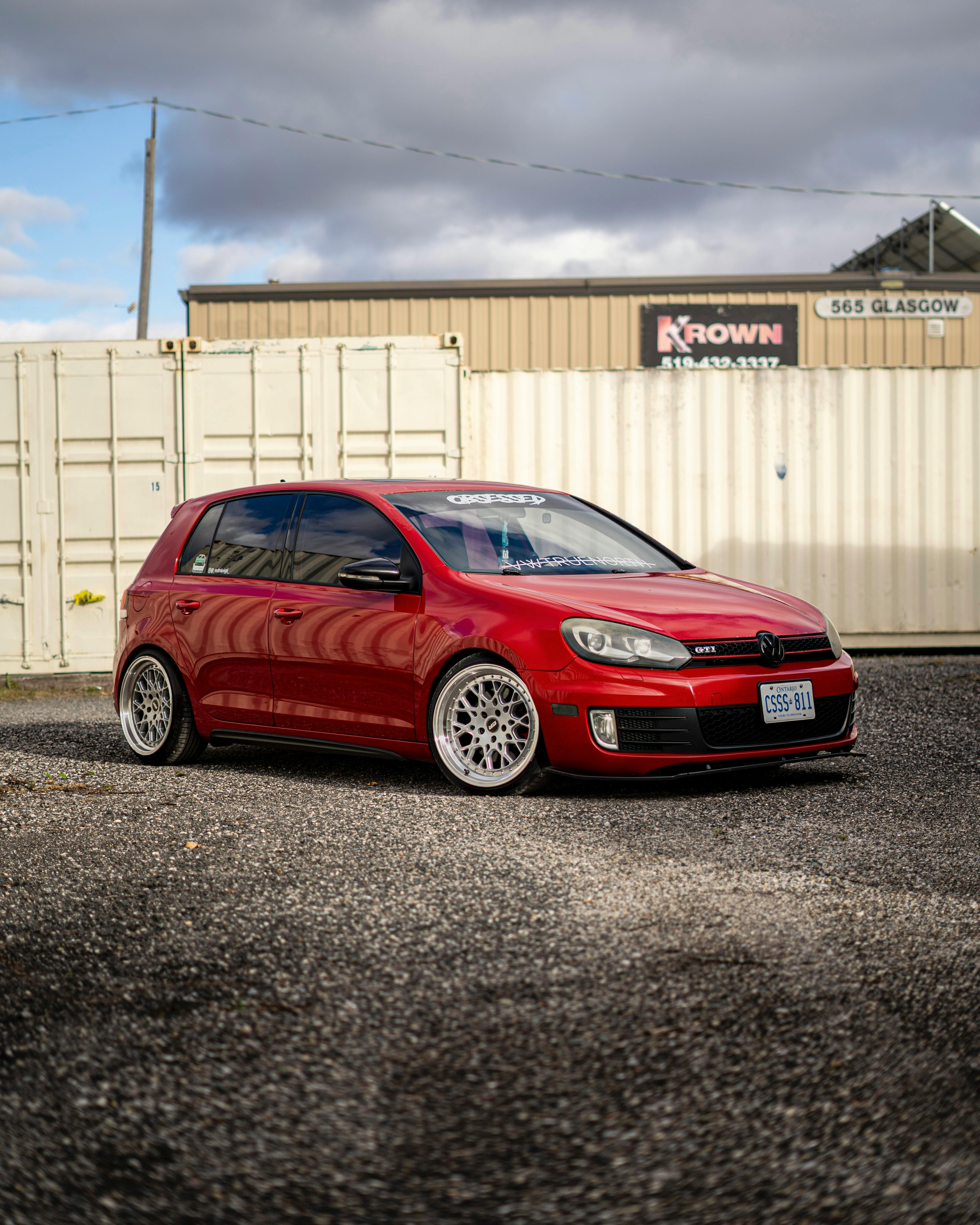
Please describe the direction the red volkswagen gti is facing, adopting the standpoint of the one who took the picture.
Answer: facing the viewer and to the right of the viewer

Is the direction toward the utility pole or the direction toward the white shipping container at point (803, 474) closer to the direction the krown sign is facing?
the white shipping container

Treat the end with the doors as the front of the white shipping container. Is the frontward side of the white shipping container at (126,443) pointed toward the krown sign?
no

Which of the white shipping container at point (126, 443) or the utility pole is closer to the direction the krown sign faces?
the white shipping container

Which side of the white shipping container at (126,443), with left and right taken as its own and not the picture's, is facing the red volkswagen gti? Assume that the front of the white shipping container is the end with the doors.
front

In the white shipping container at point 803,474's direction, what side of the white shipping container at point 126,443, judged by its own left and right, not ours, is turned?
left

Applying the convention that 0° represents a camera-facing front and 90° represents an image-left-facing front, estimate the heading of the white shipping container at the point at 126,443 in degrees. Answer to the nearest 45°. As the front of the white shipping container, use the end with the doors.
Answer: approximately 0°

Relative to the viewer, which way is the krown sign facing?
toward the camera

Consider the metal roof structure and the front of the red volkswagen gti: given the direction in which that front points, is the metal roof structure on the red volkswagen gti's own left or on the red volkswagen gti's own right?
on the red volkswagen gti's own left

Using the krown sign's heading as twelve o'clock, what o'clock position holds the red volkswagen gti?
The red volkswagen gti is roughly at 12 o'clock from the krown sign.

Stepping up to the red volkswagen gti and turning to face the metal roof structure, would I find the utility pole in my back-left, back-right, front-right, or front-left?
front-left

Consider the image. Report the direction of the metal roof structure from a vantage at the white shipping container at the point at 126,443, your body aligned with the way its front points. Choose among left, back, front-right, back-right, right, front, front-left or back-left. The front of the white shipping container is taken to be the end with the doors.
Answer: back-left

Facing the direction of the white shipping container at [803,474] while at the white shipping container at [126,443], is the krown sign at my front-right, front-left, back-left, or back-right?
front-left

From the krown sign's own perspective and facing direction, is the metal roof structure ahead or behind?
behind

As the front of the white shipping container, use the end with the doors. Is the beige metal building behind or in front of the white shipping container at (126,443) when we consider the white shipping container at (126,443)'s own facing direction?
behind

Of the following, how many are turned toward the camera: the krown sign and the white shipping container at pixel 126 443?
2

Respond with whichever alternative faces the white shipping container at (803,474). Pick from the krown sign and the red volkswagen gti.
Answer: the krown sign

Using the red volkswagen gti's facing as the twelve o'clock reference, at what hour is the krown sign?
The krown sign is roughly at 8 o'clock from the red volkswagen gti.

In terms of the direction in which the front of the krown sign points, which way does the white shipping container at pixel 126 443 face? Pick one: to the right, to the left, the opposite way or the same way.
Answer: the same way
